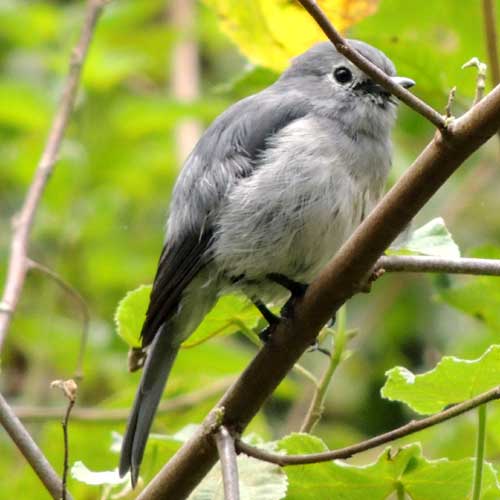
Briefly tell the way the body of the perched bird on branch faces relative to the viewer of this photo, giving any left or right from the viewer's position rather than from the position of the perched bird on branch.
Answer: facing the viewer and to the right of the viewer

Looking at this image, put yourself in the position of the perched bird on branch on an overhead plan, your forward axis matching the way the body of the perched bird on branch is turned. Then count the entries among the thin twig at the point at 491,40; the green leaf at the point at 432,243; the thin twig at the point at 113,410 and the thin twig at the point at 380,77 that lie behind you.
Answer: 1

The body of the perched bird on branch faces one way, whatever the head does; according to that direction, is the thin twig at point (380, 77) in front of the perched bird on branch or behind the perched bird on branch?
in front

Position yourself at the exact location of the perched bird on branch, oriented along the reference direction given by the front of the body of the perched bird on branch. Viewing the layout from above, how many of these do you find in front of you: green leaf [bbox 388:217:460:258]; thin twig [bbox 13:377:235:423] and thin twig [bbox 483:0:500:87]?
2

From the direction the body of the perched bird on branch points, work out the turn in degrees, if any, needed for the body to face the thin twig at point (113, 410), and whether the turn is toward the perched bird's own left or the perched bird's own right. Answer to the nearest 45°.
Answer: approximately 180°
